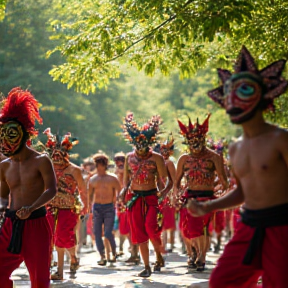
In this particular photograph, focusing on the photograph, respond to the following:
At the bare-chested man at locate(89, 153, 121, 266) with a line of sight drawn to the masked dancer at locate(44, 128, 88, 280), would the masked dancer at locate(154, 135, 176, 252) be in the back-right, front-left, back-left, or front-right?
back-left

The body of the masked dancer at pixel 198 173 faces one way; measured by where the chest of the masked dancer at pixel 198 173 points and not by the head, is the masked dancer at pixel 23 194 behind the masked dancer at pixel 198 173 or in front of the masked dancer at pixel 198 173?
in front

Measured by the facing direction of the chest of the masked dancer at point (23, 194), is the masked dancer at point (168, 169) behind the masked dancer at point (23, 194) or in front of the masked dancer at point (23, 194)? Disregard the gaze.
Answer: behind

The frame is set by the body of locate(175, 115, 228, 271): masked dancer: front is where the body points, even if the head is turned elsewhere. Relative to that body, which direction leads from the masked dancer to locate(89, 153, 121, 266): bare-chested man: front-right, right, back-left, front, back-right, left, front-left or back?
back-right

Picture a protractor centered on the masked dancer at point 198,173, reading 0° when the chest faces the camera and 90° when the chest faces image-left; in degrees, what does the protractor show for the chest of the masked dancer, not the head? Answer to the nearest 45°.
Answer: approximately 0°

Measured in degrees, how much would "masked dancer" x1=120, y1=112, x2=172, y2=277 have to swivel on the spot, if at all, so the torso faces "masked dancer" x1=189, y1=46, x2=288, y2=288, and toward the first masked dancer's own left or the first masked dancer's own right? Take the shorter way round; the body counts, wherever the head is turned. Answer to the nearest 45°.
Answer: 0° — they already face them

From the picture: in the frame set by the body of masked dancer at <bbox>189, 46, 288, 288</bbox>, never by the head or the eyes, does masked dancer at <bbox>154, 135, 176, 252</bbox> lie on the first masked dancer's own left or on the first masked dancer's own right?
on the first masked dancer's own right

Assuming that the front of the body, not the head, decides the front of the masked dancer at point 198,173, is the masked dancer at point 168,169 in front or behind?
behind
